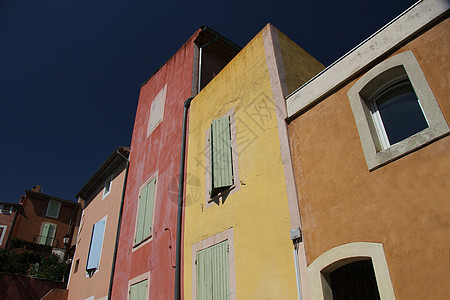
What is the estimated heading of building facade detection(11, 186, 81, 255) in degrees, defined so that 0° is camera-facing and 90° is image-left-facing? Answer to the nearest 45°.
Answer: approximately 0°

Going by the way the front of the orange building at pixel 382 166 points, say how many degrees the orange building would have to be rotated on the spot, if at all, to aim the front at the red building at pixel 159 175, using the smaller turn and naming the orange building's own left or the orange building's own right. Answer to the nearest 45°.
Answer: approximately 90° to the orange building's own right

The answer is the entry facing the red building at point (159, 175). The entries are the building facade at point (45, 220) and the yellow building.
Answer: the building facade

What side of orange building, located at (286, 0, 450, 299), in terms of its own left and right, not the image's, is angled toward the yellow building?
right

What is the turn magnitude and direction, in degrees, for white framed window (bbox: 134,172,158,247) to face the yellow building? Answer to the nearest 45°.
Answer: approximately 90° to its left

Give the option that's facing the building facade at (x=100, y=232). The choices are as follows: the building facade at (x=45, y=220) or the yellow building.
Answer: the building facade at (x=45, y=220)

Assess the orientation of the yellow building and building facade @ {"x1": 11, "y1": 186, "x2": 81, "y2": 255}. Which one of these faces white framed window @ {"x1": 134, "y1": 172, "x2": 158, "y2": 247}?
the building facade

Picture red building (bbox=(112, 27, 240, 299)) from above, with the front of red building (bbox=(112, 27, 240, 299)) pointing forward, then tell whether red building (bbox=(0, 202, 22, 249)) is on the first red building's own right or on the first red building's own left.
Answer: on the first red building's own right

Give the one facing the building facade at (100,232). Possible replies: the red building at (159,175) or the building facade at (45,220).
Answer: the building facade at (45,220)

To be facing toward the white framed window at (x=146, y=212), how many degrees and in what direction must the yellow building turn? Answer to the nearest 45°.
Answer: approximately 90° to its right
